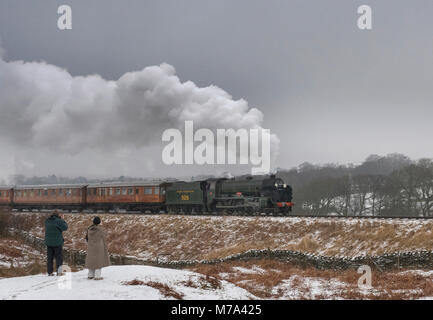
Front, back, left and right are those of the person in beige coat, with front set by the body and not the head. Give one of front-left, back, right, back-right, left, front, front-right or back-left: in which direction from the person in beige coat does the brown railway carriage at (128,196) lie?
front

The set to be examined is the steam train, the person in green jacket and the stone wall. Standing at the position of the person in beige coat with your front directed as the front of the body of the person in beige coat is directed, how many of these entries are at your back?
0

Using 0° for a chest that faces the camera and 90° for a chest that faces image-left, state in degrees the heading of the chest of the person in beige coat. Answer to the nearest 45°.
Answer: approximately 180°

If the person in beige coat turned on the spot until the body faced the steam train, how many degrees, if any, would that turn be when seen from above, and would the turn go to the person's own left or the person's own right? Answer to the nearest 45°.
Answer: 0° — they already face it

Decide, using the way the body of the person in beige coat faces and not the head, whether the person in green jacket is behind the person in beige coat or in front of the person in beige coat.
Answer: in front

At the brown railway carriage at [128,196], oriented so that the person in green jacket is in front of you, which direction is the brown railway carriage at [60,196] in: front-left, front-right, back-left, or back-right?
back-right

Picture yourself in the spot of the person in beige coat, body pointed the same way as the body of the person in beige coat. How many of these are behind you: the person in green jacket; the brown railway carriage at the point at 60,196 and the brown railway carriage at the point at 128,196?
0

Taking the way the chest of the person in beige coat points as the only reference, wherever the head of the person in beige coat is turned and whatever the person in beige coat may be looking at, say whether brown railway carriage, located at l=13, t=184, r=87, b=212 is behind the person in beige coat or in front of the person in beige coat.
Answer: in front
